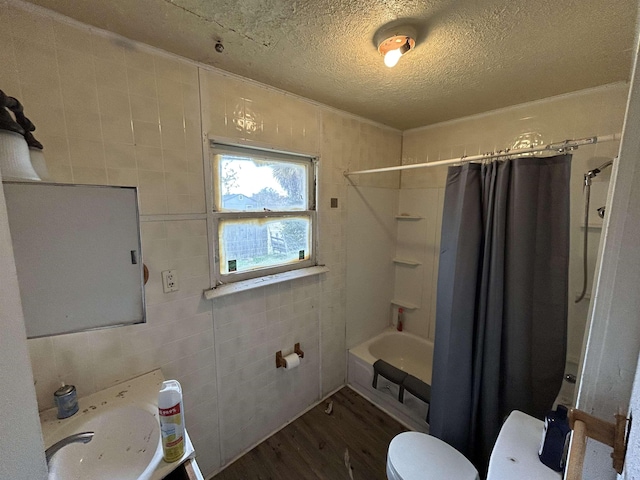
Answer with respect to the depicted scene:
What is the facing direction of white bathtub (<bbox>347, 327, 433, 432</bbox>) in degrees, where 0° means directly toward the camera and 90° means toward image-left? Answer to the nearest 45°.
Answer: approximately 45°

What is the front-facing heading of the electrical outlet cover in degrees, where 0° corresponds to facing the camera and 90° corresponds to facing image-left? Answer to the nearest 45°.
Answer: approximately 315°

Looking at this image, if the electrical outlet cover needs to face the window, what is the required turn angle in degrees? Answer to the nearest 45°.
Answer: approximately 45° to its left

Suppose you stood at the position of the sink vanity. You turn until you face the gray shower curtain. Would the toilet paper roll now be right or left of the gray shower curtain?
left

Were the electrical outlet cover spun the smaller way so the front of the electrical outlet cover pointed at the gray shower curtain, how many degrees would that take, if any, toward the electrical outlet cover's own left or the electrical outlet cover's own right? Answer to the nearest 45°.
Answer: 0° — it already faces it
